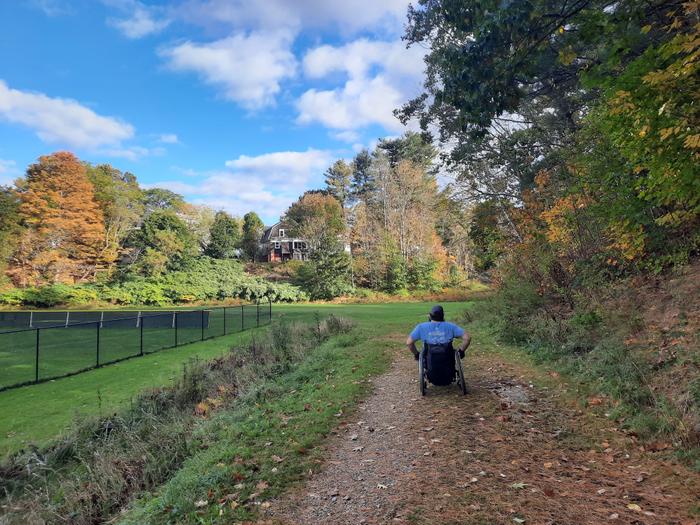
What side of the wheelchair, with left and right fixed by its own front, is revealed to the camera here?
back

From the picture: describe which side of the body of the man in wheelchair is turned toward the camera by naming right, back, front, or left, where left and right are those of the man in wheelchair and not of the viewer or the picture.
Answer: back

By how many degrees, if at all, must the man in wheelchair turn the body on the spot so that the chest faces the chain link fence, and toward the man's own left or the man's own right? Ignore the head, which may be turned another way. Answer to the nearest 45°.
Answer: approximately 45° to the man's own left

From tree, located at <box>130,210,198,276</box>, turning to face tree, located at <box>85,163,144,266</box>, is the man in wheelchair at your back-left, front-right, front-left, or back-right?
back-left

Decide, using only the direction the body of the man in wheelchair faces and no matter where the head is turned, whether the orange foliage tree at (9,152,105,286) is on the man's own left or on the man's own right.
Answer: on the man's own left

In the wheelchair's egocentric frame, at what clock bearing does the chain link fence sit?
The chain link fence is roughly at 10 o'clock from the wheelchair.

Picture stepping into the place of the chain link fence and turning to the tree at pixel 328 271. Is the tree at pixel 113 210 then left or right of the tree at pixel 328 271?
left
